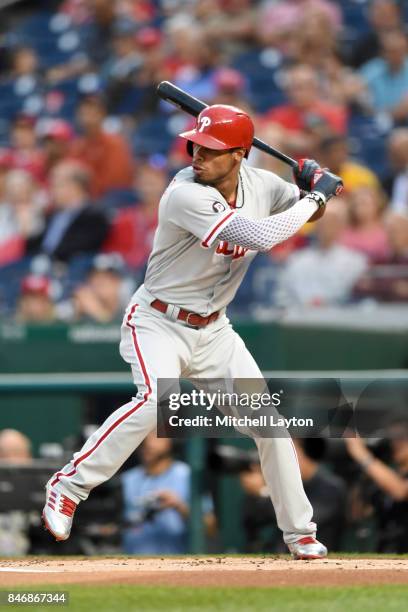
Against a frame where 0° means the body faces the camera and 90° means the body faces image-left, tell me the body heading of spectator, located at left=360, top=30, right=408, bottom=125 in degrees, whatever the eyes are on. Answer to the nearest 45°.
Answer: approximately 0°

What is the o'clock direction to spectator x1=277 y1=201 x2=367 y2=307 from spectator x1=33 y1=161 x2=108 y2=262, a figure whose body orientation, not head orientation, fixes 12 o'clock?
spectator x1=277 y1=201 x2=367 y2=307 is roughly at 9 o'clock from spectator x1=33 y1=161 x2=108 y2=262.

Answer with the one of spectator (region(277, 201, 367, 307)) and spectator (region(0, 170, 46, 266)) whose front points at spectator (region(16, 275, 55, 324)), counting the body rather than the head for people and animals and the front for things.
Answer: spectator (region(0, 170, 46, 266))

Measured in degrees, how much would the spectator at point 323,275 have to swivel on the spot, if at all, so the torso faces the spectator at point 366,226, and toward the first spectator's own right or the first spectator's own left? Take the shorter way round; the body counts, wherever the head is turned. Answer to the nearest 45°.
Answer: approximately 135° to the first spectator's own left

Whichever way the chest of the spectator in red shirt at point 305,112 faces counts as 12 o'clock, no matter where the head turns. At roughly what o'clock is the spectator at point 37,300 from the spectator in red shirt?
The spectator is roughly at 2 o'clock from the spectator in red shirt.

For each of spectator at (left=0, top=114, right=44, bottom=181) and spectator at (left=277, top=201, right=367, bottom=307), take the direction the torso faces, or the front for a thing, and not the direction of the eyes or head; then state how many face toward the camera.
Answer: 2

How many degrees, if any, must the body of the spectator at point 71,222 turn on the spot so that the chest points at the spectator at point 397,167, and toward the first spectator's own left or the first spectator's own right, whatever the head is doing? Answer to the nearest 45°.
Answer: approximately 90° to the first spectator's own left

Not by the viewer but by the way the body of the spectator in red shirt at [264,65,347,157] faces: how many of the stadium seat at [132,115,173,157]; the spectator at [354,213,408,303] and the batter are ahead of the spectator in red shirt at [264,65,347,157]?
2

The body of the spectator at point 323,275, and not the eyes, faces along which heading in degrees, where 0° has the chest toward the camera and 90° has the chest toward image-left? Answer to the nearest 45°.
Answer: approximately 0°

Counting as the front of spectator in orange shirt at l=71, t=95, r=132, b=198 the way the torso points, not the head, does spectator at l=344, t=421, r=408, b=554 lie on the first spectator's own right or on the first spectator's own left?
on the first spectator's own left
